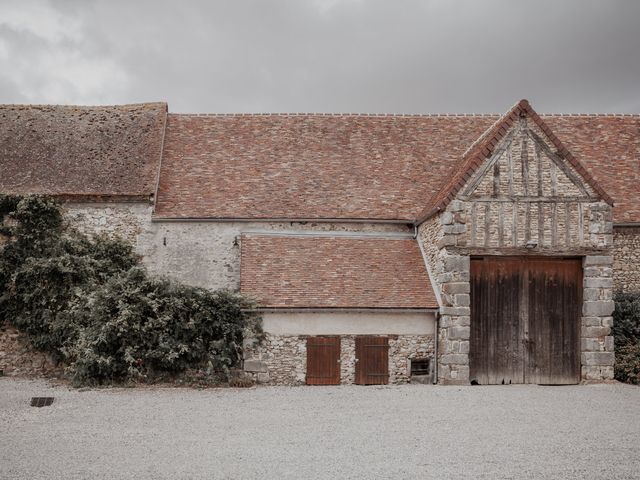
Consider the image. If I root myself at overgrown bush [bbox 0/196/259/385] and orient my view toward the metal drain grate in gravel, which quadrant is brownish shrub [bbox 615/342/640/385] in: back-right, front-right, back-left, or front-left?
back-left

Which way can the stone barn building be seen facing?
toward the camera

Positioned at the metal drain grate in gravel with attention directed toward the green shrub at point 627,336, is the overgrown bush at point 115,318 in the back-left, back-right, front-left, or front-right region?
front-left
